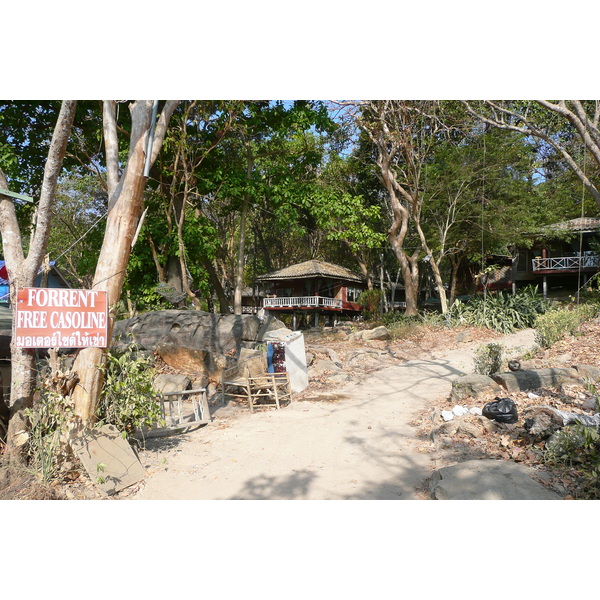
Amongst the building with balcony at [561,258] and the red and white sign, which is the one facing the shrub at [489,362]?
the building with balcony

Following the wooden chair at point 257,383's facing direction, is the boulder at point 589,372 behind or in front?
in front

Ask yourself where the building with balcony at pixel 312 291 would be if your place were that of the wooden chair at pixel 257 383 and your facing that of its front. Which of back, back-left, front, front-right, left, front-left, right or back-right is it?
back-left

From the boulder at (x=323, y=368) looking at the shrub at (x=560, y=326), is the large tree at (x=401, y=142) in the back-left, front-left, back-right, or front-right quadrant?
front-left

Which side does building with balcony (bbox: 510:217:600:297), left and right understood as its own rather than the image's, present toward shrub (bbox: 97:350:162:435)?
front

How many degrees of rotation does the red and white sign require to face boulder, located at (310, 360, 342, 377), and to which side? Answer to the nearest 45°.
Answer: approximately 135° to its left

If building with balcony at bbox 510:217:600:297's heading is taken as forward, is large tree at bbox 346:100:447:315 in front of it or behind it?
in front

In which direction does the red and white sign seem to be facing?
toward the camera

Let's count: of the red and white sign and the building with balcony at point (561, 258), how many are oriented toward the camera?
2

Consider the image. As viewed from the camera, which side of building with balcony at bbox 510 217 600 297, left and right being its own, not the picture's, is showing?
front
